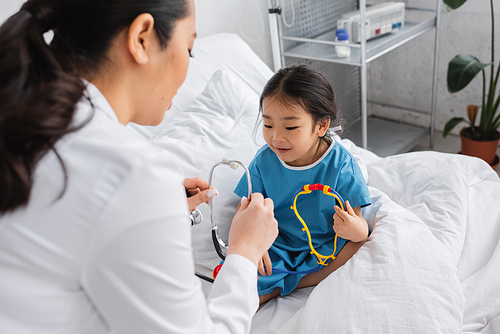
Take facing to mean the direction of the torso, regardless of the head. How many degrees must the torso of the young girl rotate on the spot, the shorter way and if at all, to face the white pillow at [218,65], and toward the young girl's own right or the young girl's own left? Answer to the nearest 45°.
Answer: approximately 90° to the young girl's own right

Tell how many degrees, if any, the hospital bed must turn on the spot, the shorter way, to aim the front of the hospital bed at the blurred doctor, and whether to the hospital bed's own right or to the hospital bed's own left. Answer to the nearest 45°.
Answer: approximately 90° to the hospital bed's own right

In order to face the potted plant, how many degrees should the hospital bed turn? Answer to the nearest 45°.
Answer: approximately 90° to its left

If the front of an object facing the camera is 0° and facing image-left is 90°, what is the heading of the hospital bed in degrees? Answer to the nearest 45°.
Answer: approximately 315°

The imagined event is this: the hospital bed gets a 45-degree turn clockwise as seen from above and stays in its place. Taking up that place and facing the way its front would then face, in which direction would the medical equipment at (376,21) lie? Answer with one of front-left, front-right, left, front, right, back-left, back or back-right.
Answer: back

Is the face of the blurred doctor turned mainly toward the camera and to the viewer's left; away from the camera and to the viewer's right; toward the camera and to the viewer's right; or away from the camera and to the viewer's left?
away from the camera and to the viewer's right

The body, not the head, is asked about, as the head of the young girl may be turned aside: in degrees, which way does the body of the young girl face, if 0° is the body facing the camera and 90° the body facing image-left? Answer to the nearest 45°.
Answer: approximately 45°

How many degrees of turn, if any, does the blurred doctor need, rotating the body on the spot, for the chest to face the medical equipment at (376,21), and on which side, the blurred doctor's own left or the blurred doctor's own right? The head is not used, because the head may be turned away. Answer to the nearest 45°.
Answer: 0° — they already face it
